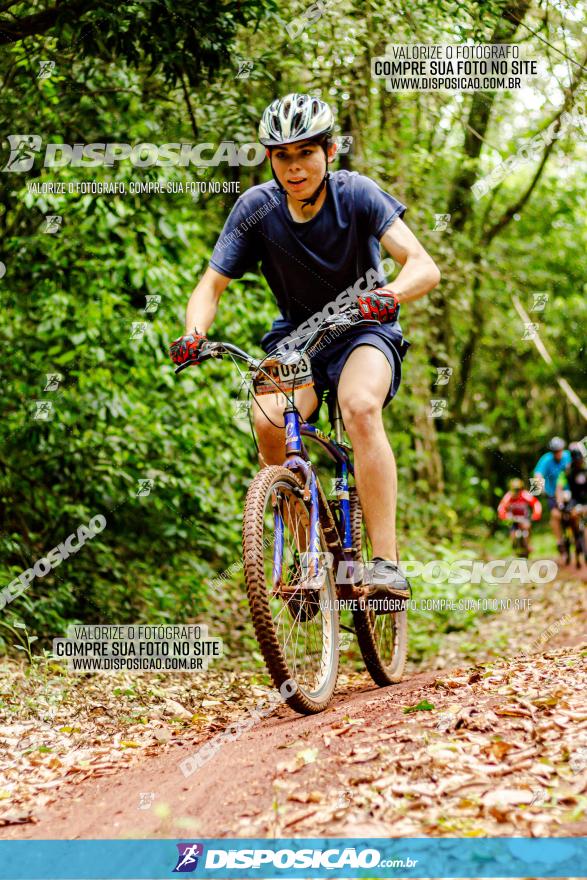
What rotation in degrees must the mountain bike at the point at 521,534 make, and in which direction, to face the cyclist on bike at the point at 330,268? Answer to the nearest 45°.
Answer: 0° — it already faces them

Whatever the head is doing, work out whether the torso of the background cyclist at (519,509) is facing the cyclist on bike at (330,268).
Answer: yes

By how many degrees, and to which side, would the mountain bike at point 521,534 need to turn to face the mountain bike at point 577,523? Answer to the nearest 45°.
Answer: approximately 90° to its left

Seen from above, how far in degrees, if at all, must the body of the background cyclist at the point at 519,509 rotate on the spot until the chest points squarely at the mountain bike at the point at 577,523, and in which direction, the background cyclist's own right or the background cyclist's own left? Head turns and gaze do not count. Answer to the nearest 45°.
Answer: approximately 90° to the background cyclist's own left

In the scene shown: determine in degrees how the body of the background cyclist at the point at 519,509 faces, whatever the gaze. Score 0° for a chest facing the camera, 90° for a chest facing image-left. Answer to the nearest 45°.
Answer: approximately 0°

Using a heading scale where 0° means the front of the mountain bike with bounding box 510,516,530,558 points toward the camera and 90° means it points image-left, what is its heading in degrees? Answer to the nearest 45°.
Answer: approximately 0°

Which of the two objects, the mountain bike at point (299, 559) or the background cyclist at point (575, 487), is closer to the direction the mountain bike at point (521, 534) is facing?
the mountain bike

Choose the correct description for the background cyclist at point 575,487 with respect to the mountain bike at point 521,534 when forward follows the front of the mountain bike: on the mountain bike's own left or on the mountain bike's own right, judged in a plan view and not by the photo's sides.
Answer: on the mountain bike's own left

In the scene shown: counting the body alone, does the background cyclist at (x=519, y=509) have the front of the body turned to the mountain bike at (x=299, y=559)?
yes
